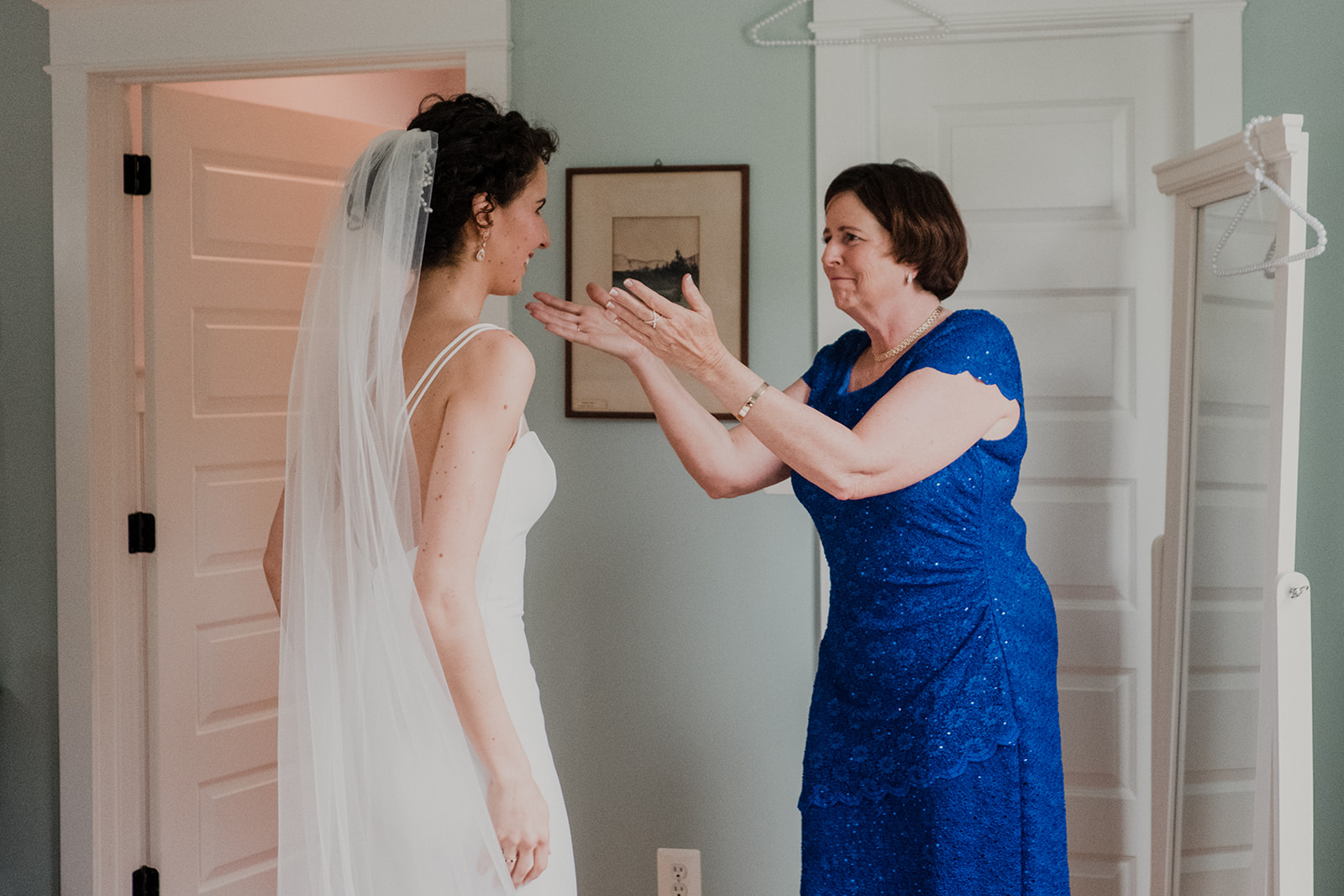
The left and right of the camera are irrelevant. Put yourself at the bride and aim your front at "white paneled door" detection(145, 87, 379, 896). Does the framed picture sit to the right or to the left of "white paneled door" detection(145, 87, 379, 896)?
right

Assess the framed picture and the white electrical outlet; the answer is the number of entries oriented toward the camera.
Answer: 2

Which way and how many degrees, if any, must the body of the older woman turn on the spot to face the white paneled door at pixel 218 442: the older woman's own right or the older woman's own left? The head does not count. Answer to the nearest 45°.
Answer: approximately 90° to the older woman's own right

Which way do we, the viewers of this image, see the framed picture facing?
facing the viewer

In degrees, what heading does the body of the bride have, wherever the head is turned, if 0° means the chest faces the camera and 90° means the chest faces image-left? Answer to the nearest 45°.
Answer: approximately 225°

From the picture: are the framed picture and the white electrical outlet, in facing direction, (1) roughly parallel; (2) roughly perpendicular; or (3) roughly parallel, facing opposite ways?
roughly parallel

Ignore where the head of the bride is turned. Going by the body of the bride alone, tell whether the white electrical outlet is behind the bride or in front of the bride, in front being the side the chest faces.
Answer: in front

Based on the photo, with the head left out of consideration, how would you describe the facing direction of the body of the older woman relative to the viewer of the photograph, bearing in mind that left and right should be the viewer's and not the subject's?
facing the viewer and to the left of the viewer

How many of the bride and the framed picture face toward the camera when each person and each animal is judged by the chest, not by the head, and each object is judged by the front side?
1

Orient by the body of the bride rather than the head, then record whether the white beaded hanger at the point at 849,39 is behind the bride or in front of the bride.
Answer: in front

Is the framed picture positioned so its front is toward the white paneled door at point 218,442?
no

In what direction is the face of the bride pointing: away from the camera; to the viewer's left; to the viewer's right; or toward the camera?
to the viewer's right

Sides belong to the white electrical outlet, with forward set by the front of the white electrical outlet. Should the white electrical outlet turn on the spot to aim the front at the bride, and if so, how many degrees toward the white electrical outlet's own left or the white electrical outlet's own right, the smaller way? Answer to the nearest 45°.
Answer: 0° — it already faces them

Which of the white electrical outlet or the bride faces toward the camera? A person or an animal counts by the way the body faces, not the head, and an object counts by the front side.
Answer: the white electrical outlet

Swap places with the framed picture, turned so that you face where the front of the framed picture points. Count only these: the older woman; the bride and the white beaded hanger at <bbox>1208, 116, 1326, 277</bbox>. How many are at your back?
0

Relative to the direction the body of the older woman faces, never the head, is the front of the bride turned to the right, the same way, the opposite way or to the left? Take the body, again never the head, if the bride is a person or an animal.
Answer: the opposite way

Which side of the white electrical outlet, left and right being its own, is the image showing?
front

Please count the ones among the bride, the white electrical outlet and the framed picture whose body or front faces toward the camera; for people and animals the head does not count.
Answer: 2
